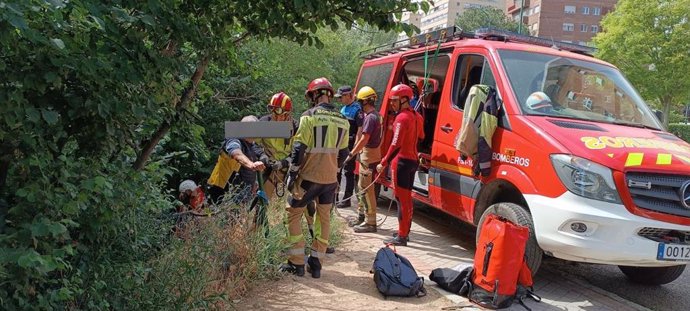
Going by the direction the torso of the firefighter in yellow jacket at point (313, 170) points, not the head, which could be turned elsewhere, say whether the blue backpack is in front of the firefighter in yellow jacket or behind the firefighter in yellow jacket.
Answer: behind

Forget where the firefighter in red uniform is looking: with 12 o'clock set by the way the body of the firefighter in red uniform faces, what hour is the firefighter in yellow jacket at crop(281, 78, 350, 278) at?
The firefighter in yellow jacket is roughly at 10 o'clock from the firefighter in red uniform.

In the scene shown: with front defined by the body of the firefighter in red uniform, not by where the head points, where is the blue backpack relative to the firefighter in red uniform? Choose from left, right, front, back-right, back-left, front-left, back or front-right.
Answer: left

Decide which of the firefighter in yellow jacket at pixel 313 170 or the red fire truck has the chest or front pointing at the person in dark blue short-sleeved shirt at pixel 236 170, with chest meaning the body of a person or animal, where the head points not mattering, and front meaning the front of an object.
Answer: the firefighter in yellow jacket at pixel 313 170

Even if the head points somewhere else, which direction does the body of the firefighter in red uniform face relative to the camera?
to the viewer's left

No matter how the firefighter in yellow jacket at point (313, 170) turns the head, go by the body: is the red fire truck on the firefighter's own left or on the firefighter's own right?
on the firefighter's own right

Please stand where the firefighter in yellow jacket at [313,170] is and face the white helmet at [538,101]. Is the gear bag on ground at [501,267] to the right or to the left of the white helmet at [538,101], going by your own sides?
right

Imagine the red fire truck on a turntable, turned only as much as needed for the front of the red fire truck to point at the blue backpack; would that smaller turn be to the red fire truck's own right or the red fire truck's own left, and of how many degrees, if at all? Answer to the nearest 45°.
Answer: approximately 90° to the red fire truck's own right

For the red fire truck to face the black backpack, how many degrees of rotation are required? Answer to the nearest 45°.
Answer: approximately 90° to its right
